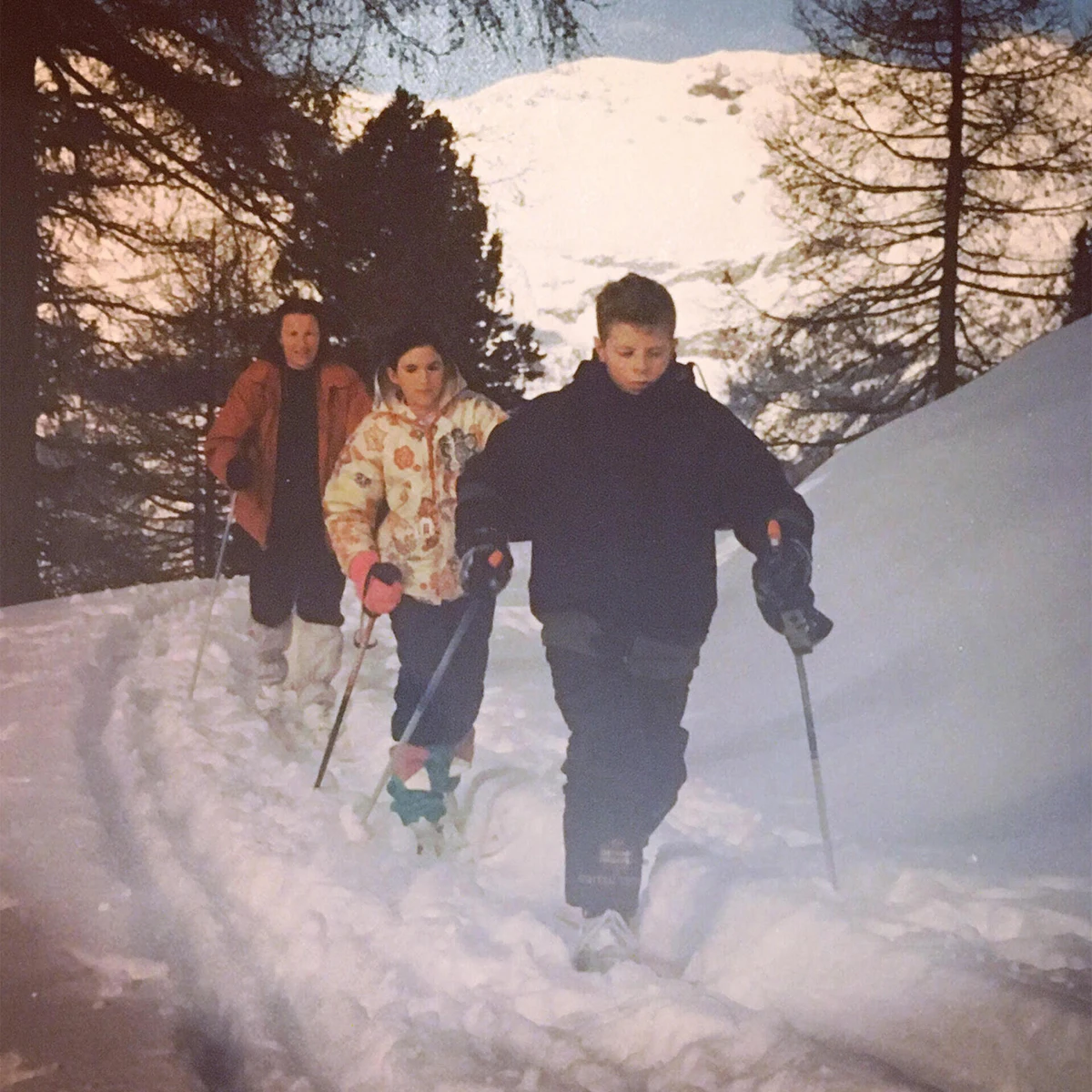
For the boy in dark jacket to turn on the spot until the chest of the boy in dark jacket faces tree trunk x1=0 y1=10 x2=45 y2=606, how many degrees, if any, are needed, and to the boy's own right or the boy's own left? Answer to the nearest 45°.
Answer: approximately 135° to the boy's own right

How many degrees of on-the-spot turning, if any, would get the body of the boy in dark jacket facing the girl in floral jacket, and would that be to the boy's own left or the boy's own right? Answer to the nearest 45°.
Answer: approximately 135° to the boy's own right

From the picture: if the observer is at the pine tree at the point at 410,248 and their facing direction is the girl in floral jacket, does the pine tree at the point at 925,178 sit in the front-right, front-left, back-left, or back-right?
back-left

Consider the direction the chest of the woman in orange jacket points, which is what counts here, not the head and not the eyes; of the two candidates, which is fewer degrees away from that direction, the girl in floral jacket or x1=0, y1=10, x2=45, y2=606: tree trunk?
the girl in floral jacket

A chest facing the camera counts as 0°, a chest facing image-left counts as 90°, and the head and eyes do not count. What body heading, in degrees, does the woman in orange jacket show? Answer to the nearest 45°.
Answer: approximately 0°

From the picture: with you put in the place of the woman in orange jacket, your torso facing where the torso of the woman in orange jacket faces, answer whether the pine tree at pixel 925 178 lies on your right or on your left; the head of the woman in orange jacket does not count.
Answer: on your left

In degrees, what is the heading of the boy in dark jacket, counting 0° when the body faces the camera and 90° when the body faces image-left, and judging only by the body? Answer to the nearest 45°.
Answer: approximately 0°

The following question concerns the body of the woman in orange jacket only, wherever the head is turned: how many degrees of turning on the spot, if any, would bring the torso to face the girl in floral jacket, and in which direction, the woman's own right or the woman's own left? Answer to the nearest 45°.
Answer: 0° — they already face them
